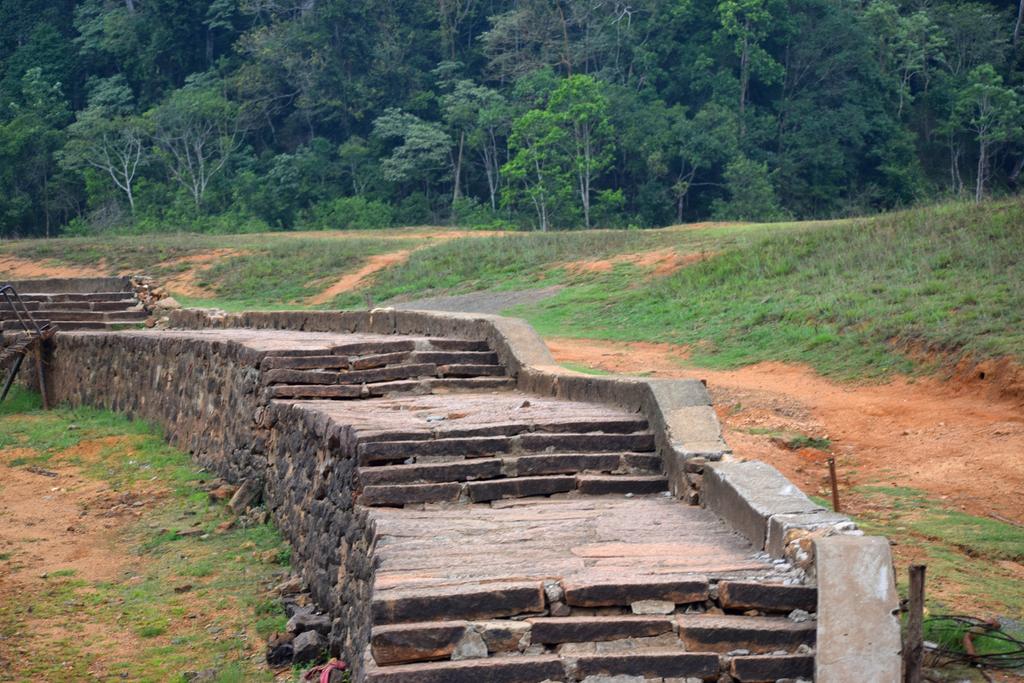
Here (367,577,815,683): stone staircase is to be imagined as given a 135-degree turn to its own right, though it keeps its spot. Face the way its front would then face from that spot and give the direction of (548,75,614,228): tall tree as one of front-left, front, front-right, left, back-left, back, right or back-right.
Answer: front-right

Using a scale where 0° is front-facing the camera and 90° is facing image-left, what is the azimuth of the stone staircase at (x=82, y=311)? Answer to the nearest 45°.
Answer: approximately 0°

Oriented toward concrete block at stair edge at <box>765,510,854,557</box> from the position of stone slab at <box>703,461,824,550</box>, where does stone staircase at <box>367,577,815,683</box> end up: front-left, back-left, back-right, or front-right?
front-right

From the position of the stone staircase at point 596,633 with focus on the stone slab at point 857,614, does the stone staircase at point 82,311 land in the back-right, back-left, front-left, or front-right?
back-left

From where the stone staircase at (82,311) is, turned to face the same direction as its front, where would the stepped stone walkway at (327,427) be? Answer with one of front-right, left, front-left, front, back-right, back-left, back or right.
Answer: front

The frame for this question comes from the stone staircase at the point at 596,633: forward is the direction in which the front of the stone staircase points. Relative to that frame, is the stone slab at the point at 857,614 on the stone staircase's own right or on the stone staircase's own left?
on the stone staircase's own left

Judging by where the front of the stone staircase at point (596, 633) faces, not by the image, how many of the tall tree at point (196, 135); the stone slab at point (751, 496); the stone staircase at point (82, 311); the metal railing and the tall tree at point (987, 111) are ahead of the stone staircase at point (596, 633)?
0

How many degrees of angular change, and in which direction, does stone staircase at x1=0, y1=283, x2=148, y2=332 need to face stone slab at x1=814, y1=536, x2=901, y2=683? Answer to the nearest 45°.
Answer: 0° — it already faces it

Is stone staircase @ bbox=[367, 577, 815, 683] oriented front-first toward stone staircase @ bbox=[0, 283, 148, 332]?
no

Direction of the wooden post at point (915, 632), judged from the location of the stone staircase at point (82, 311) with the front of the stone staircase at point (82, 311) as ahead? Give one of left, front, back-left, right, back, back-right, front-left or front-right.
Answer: front

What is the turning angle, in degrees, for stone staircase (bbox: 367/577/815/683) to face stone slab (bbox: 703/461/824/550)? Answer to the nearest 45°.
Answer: approximately 135° to its left

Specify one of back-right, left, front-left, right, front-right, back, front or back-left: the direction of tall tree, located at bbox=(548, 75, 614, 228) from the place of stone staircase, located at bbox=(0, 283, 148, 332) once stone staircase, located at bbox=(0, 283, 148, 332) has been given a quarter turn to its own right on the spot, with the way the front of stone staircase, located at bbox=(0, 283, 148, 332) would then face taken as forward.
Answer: back-right
